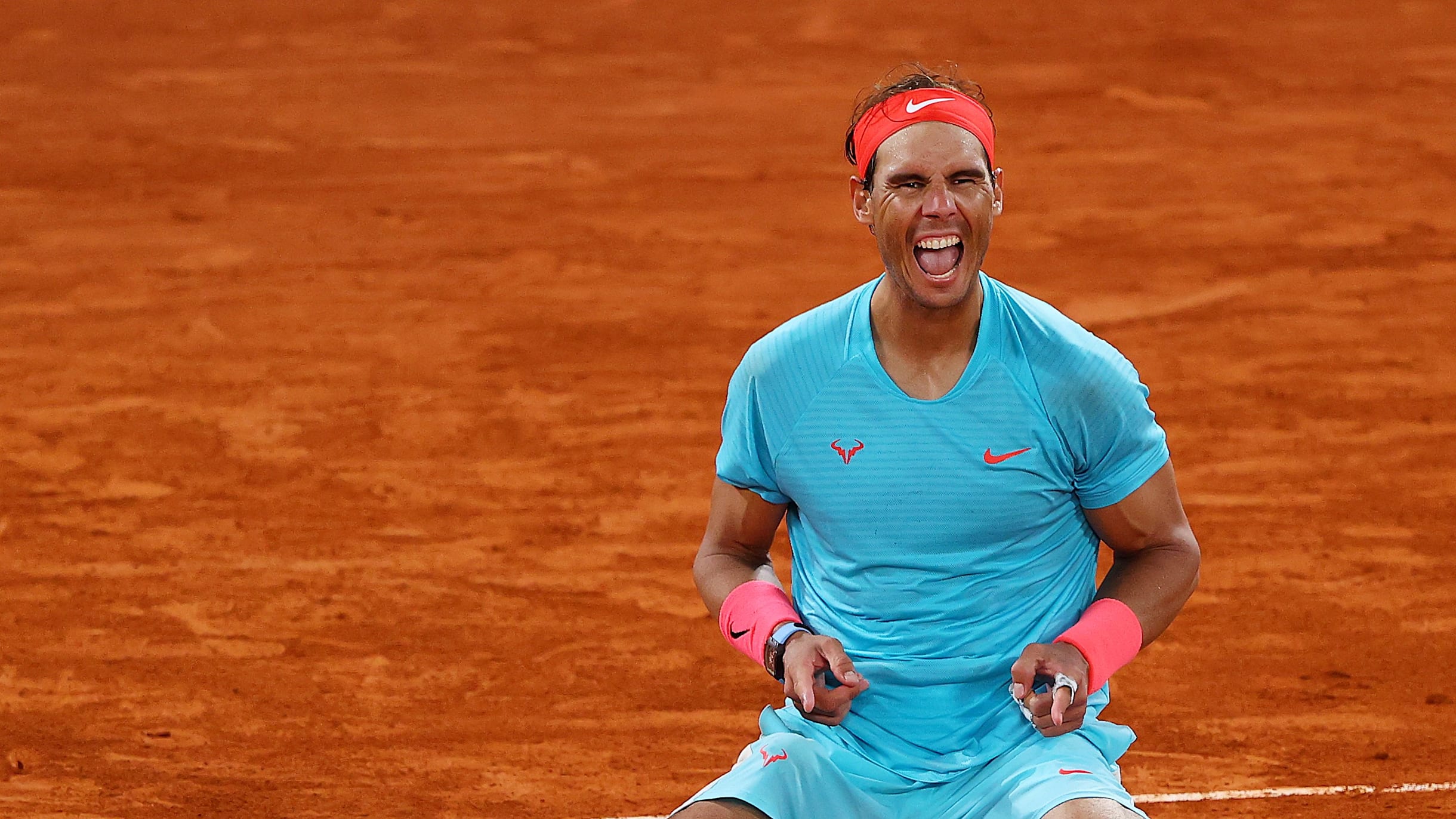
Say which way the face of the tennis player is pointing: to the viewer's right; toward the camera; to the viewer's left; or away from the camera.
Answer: toward the camera

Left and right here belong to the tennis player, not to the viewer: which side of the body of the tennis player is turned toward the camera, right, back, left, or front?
front
